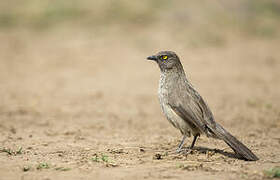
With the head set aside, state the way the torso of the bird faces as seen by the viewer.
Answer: to the viewer's left
